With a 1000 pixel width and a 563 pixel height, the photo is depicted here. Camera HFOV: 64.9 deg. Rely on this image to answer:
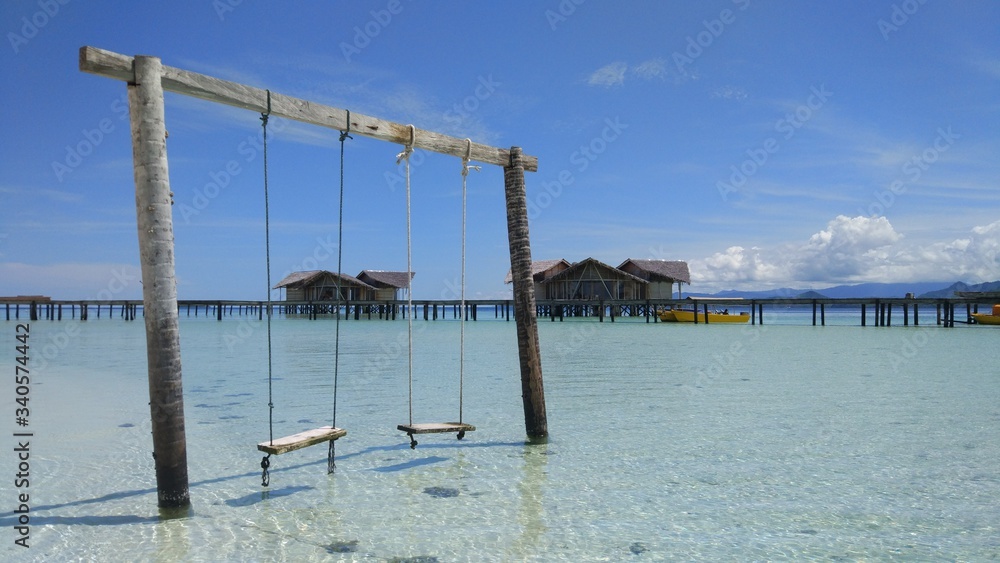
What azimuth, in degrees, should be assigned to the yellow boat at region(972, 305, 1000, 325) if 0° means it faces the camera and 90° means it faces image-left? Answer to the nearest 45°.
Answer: approximately 90°

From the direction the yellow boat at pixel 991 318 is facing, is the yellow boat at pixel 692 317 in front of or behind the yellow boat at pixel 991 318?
in front

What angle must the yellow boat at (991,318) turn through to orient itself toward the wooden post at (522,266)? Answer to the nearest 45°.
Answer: approximately 90° to its left

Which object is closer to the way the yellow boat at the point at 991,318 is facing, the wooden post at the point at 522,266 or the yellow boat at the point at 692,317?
the yellow boat

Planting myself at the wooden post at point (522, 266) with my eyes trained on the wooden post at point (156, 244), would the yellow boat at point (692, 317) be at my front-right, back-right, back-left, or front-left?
back-right

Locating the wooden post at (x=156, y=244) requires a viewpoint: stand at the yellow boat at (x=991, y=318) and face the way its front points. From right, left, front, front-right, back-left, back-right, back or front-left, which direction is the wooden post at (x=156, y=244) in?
left
